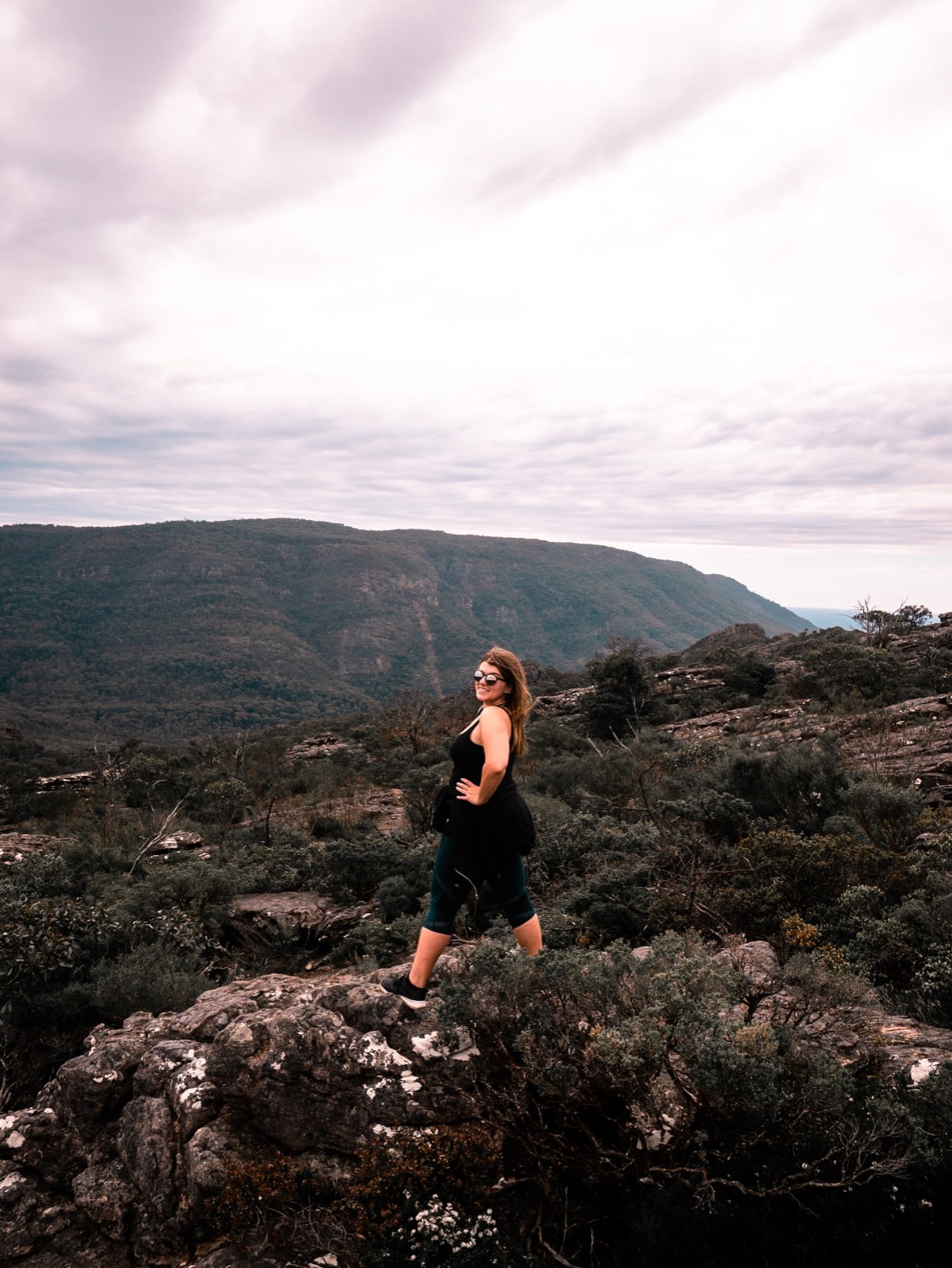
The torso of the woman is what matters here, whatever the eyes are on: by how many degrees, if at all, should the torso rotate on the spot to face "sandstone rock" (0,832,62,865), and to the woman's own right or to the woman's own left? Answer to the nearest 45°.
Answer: approximately 45° to the woman's own right

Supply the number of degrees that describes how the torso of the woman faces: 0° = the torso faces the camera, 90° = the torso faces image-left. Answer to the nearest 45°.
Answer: approximately 90°

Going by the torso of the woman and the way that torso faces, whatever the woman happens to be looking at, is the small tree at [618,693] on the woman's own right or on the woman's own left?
on the woman's own right

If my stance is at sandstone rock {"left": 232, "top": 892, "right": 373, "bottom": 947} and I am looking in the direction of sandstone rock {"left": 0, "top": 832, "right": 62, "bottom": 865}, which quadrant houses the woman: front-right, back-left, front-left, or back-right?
back-left

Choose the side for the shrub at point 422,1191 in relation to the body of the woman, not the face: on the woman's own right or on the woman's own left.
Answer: on the woman's own left
